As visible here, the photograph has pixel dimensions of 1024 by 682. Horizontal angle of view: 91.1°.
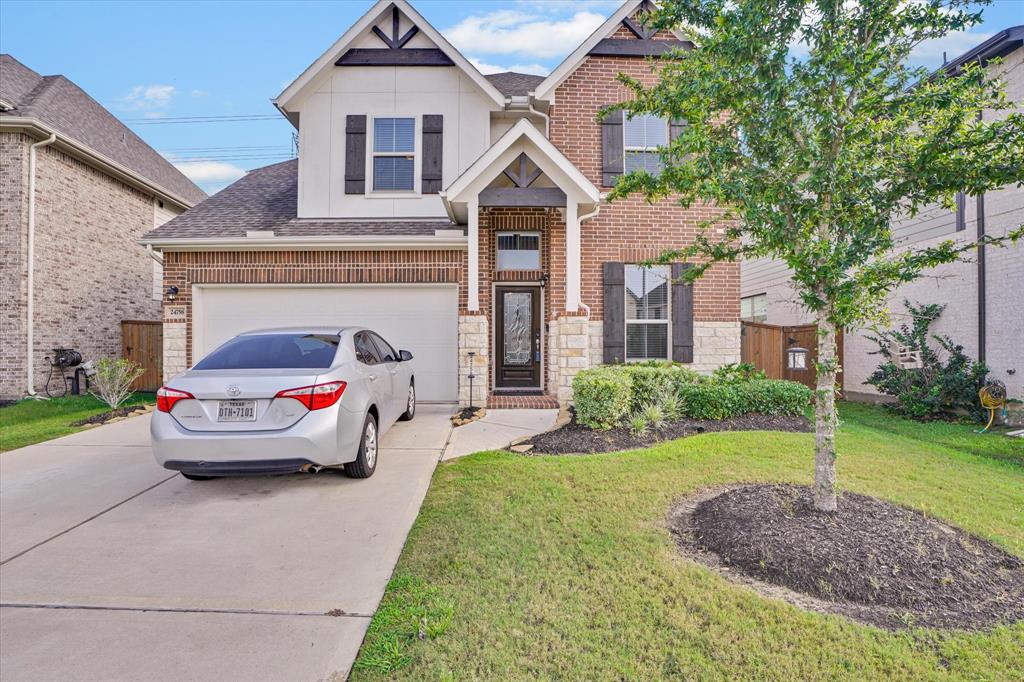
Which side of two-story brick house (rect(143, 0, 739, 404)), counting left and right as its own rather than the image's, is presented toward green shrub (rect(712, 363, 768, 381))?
left

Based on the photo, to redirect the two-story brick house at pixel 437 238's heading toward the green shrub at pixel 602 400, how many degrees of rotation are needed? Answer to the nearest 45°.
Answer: approximately 45° to its left

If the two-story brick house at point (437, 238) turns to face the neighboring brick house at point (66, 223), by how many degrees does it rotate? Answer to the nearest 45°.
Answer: approximately 90° to its right

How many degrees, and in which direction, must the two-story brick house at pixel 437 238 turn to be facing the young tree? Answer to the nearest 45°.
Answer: approximately 45° to its left

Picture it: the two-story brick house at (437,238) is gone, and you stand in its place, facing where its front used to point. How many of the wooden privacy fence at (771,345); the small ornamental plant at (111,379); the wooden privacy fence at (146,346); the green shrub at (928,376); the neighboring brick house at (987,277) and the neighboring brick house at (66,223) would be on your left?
3

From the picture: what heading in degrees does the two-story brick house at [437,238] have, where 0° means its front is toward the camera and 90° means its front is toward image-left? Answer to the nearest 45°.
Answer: approximately 0°

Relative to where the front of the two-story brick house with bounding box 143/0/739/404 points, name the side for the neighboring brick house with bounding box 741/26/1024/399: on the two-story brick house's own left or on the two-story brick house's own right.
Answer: on the two-story brick house's own left

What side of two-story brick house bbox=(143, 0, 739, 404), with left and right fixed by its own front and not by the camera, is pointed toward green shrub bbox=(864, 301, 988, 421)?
left
